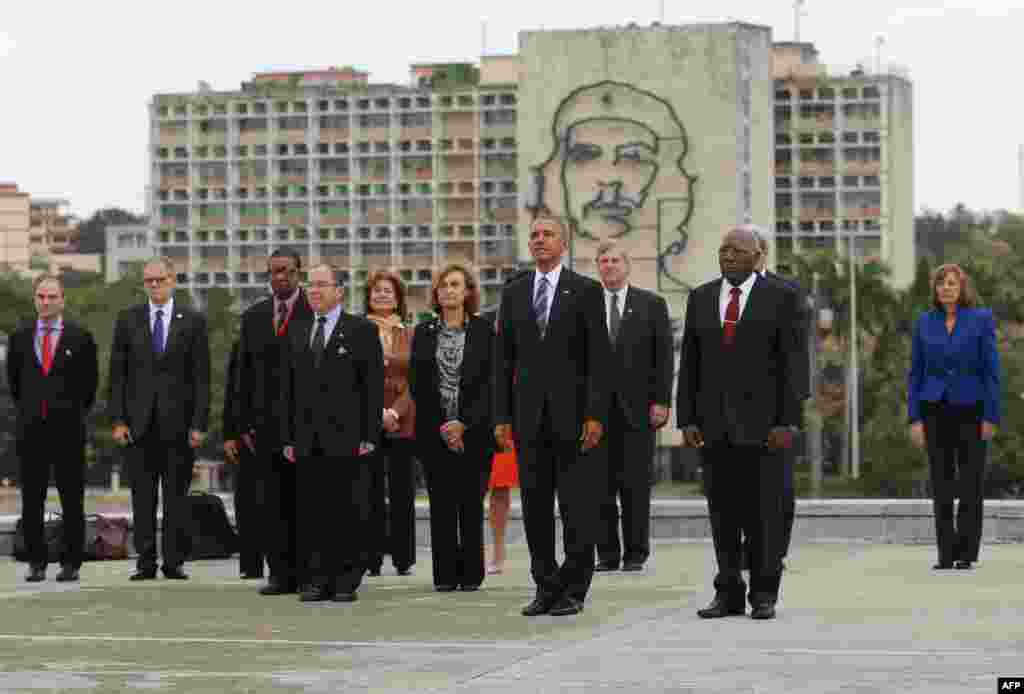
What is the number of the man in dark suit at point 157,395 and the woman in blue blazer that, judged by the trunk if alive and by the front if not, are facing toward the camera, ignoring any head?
2

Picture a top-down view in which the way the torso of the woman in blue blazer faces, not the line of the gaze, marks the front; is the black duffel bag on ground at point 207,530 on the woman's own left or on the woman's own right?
on the woman's own right

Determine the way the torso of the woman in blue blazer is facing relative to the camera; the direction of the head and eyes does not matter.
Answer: toward the camera

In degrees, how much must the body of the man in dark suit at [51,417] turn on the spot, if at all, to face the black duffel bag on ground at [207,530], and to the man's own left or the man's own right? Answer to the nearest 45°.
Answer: approximately 135° to the man's own left

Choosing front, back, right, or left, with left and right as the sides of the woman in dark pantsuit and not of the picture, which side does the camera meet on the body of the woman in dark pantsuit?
front

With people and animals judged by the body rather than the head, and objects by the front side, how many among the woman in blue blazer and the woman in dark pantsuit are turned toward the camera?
2

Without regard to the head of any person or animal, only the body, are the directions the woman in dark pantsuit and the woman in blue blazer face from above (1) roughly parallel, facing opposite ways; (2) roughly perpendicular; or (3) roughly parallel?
roughly parallel

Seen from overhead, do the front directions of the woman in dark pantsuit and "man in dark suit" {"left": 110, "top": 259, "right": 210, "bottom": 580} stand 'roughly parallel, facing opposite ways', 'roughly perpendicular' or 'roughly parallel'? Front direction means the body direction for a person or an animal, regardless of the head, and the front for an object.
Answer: roughly parallel

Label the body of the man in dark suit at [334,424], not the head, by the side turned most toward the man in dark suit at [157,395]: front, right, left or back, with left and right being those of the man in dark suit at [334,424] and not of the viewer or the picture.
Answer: right

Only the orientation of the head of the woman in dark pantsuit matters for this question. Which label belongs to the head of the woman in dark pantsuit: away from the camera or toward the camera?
toward the camera

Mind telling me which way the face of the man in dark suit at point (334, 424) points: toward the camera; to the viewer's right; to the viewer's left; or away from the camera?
toward the camera

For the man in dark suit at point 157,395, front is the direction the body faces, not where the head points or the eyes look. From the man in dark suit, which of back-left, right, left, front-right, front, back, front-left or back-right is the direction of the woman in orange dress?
left

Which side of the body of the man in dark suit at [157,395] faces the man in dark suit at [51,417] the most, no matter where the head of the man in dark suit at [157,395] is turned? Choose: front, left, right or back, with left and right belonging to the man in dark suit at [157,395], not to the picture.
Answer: right

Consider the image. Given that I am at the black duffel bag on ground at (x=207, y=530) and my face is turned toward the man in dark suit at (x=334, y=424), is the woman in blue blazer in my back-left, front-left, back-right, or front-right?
front-left

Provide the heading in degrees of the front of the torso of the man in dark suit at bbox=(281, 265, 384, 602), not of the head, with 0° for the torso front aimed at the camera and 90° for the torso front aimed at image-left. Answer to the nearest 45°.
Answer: approximately 45°
